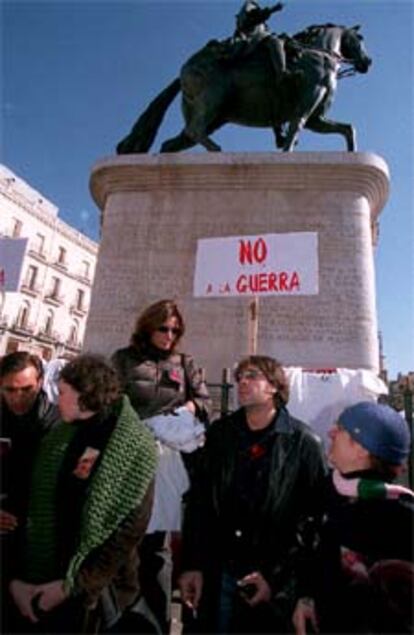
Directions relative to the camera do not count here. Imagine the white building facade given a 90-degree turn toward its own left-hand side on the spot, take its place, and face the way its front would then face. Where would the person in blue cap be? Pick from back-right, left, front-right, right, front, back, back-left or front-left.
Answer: back-right

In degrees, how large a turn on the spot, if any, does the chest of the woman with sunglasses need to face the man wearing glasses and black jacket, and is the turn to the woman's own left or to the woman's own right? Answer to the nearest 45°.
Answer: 0° — they already face them

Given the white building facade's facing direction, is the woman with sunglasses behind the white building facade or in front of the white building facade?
in front

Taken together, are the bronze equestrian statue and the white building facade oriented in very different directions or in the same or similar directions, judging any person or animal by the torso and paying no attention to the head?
same or similar directions

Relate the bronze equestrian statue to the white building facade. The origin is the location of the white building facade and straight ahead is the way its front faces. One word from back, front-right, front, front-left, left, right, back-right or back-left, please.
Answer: front-right

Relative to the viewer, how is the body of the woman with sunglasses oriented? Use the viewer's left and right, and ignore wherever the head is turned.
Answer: facing the viewer and to the right of the viewer

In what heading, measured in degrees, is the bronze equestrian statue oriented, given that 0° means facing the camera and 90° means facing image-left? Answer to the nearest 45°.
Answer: approximately 270°

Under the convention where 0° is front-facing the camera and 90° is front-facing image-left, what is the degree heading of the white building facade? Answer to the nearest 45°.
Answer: approximately 315°

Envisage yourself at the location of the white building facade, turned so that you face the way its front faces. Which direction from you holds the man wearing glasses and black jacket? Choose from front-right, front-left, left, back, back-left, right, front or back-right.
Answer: front-right
